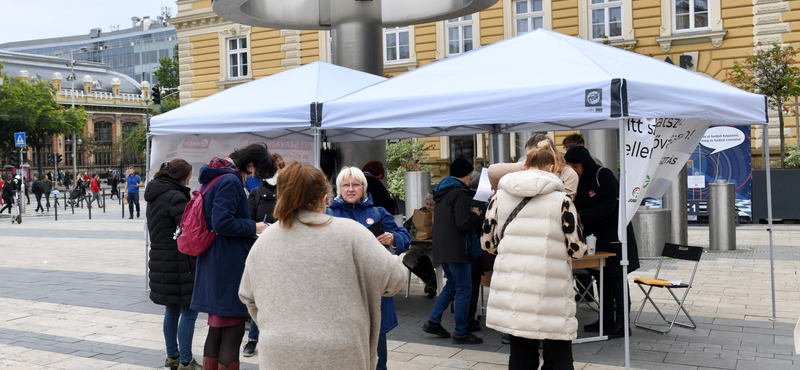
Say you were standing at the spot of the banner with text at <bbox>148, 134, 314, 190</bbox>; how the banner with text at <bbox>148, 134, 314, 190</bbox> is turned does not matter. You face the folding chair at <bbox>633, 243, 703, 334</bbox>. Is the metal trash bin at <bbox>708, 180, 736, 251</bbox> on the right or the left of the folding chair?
left

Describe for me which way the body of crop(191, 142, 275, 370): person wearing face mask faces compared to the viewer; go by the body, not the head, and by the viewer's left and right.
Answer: facing to the right of the viewer

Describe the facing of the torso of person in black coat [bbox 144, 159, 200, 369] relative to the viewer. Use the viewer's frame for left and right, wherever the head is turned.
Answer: facing away from the viewer and to the right of the viewer

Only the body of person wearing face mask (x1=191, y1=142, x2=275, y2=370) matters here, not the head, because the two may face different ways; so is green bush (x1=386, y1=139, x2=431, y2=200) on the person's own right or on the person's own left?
on the person's own left

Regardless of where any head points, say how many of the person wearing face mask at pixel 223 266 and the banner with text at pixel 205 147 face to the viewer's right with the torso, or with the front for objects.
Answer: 1

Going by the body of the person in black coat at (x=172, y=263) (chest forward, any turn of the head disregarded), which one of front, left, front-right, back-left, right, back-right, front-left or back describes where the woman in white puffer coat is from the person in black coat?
right

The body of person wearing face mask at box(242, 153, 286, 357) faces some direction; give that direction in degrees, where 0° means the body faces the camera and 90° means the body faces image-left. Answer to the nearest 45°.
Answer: approximately 45°

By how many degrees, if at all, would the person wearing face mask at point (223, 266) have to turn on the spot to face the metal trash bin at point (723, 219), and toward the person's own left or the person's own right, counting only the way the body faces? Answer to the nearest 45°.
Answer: approximately 45° to the person's own left

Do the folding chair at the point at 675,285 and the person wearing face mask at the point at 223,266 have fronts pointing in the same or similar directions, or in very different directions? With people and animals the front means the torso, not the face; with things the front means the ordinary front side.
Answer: very different directions
